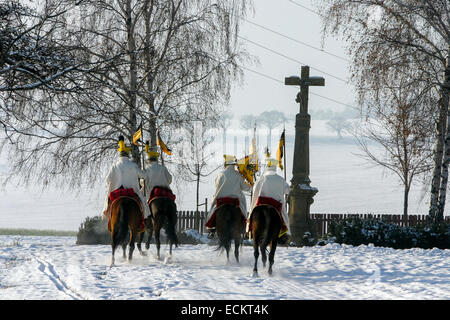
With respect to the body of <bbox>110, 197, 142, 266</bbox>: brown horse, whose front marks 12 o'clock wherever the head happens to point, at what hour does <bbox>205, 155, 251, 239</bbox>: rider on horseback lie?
The rider on horseback is roughly at 3 o'clock from the brown horse.

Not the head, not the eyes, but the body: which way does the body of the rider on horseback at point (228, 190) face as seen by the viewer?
away from the camera

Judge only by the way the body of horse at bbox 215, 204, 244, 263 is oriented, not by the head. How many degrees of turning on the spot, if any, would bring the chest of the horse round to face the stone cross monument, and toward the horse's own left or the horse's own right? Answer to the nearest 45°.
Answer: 0° — it already faces it

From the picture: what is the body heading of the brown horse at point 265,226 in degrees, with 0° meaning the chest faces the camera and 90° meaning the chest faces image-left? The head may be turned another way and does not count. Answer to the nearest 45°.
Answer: approximately 180°

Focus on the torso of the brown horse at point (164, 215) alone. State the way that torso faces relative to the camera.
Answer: away from the camera

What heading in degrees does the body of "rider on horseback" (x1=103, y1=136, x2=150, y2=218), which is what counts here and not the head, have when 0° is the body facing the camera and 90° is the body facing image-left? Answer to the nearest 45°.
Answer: approximately 180°

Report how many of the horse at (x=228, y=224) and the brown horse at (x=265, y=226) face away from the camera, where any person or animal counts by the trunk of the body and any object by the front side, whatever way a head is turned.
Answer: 2

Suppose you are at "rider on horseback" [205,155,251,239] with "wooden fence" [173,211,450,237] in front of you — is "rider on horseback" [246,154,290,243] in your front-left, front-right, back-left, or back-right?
back-right

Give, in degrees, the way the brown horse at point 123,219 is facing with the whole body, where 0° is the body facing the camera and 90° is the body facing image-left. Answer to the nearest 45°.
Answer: approximately 180°
